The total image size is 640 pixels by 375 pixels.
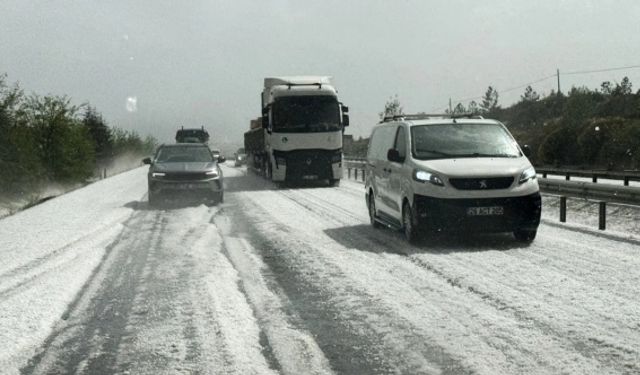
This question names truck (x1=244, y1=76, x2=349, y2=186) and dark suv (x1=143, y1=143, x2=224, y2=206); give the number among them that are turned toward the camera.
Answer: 2

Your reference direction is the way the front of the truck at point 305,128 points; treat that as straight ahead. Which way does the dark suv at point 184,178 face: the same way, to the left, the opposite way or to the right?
the same way

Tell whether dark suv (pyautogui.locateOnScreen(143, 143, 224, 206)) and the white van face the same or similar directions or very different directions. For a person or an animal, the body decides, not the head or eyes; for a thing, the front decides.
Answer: same or similar directions

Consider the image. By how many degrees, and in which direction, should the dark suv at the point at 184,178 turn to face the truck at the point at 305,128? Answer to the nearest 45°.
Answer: approximately 135° to its left

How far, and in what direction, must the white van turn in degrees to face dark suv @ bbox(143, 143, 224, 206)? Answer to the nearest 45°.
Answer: approximately 180°

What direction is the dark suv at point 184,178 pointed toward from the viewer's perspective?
toward the camera

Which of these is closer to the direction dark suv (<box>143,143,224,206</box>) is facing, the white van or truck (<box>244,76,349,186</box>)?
the white van

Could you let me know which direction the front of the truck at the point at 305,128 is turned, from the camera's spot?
facing the viewer

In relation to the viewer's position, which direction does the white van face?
facing the viewer and to the right of the viewer
